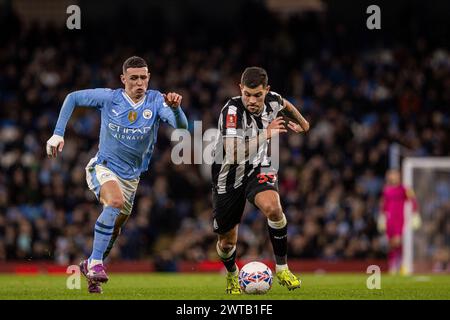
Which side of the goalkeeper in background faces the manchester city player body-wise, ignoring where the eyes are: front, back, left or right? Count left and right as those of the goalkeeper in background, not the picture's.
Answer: front

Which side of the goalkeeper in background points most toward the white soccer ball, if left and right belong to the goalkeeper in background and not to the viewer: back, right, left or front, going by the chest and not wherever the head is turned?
front

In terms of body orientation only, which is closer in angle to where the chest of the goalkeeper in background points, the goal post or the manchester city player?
the manchester city player

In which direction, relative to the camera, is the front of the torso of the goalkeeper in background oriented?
toward the camera

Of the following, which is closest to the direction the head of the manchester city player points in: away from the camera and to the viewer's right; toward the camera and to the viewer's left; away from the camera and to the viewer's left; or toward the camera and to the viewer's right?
toward the camera and to the viewer's right

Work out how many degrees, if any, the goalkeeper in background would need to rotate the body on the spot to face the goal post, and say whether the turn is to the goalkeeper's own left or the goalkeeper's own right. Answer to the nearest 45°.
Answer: approximately 135° to the goalkeeper's own left

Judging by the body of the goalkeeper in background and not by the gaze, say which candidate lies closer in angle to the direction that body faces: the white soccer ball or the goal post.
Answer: the white soccer ball
